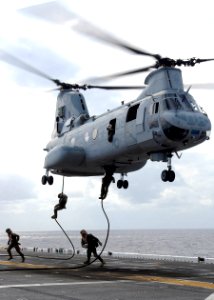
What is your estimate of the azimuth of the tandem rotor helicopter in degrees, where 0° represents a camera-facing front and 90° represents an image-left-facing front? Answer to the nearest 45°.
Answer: approximately 315°
